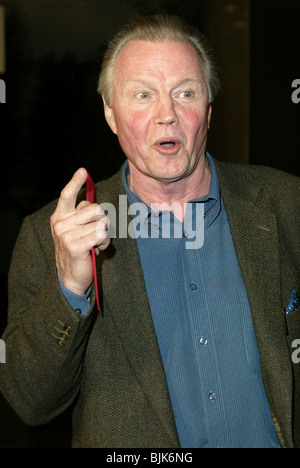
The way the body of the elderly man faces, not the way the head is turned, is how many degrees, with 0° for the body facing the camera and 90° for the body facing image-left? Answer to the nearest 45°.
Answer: approximately 0°
